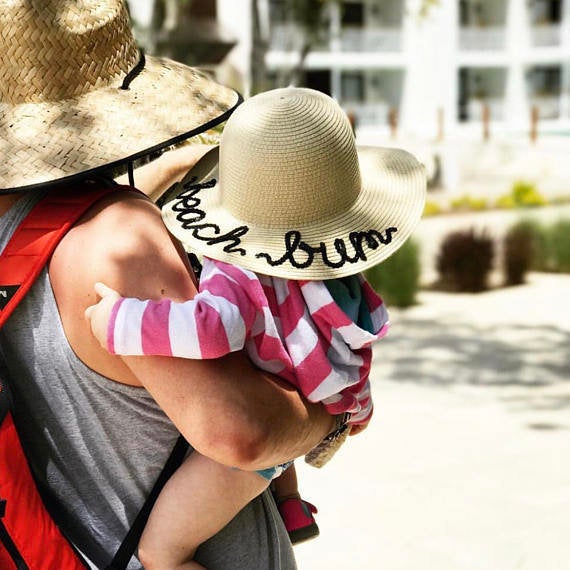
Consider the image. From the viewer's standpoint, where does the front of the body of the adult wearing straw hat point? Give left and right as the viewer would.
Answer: facing away from the viewer and to the right of the viewer

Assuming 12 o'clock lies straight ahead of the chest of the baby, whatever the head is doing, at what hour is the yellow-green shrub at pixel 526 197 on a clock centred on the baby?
The yellow-green shrub is roughly at 2 o'clock from the baby.

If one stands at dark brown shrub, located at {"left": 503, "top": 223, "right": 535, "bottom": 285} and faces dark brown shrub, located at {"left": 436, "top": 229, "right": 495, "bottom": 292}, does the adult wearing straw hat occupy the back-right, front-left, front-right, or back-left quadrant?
front-left

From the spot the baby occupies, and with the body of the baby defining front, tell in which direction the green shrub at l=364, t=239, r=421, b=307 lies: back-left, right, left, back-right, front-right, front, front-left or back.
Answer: front-right

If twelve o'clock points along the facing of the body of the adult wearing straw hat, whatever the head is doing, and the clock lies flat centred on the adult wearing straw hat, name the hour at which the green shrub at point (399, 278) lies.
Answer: The green shrub is roughly at 11 o'clock from the adult wearing straw hat.

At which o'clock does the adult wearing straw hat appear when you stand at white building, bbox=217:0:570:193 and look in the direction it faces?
The adult wearing straw hat is roughly at 12 o'clock from the white building.

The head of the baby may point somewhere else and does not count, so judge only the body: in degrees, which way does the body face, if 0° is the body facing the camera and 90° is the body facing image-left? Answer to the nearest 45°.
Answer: approximately 135°

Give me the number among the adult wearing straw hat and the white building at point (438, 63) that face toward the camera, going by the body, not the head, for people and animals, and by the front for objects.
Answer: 1

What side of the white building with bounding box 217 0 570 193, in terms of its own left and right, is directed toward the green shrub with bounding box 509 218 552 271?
front

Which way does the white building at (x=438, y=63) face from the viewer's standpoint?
toward the camera

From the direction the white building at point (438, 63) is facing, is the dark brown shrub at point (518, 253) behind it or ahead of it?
ahead

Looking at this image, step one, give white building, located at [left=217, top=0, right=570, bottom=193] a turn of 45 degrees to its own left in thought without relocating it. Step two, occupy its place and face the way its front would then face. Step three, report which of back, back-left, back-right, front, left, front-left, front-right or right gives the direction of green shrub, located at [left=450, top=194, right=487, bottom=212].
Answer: front-right

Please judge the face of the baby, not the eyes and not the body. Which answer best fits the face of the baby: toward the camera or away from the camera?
away from the camera

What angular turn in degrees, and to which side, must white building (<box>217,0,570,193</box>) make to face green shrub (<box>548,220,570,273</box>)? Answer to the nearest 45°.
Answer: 0° — it already faces it
